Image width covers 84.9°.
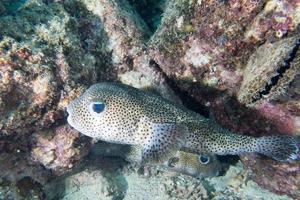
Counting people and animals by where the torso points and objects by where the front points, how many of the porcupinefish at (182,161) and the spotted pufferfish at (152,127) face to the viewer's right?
1

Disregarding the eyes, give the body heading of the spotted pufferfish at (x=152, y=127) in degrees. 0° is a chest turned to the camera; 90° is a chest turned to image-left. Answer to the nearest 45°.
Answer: approximately 90°

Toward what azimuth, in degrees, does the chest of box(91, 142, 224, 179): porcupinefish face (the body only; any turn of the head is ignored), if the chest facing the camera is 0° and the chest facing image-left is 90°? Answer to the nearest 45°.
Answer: approximately 270°

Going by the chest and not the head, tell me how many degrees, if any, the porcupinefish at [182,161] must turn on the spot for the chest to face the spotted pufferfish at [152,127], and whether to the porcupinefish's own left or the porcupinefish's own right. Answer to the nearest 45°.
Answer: approximately 135° to the porcupinefish's own right

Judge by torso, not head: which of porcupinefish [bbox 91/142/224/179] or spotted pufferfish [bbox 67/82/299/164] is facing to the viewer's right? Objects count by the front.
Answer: the porcupinefish

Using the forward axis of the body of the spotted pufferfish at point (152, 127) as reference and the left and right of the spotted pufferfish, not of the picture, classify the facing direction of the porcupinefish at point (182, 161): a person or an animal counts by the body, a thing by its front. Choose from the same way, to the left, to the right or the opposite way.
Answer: the opposite way
